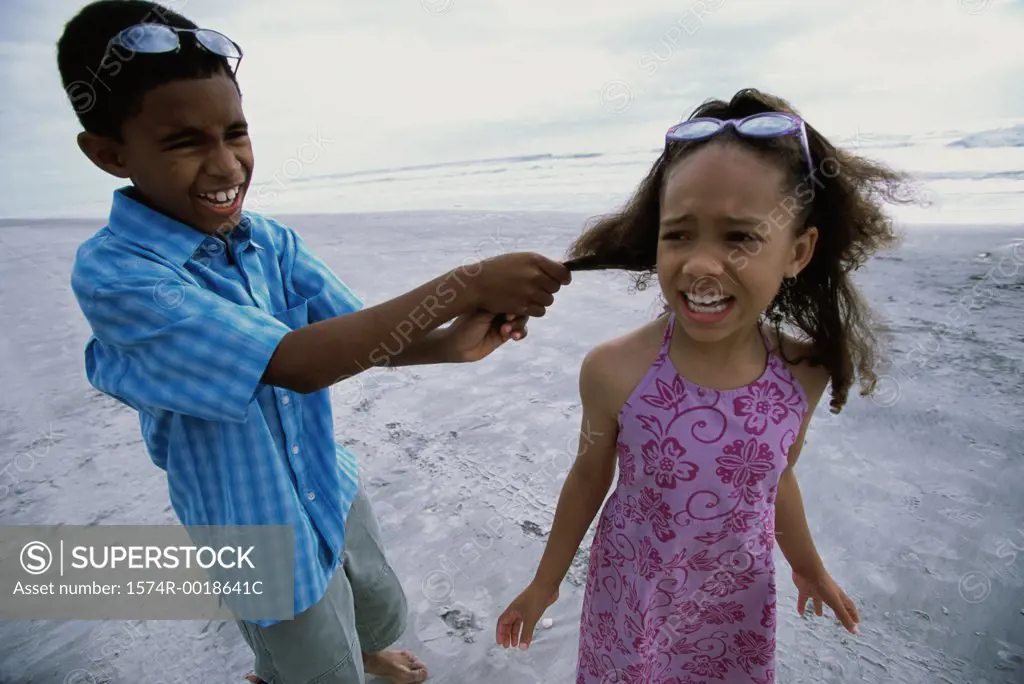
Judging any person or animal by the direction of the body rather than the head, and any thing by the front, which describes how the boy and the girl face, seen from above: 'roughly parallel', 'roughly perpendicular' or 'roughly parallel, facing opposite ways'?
roughly perpendicular

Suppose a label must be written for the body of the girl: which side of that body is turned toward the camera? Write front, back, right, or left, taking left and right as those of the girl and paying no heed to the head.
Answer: front

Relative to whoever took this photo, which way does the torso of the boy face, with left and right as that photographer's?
facing the viewer and to the right of the viewer

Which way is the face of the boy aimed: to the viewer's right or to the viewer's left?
to the viewer's right

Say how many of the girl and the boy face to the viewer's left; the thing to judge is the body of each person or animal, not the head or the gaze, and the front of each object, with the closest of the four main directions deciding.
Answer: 0

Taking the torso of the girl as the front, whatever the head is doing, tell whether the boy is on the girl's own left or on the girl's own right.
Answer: on the girl's own right
